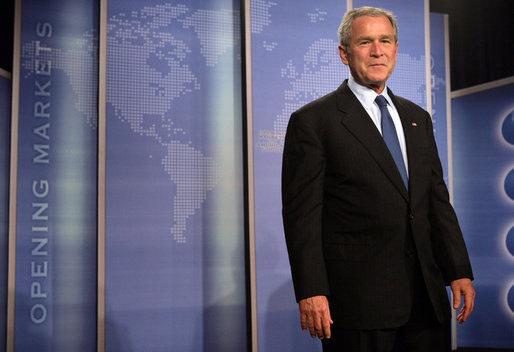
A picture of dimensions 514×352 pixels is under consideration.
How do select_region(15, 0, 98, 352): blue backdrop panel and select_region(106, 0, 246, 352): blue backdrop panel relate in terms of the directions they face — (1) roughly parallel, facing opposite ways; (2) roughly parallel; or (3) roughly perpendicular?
roughly parallel

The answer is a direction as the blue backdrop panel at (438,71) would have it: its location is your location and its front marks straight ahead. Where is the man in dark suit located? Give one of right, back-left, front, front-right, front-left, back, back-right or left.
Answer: front

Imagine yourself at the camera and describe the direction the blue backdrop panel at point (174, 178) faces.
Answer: facing the viewer

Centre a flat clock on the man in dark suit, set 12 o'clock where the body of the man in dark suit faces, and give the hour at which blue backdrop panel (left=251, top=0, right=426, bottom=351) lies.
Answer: The blue backdrop panel is roughly at 7 o'clock from the man in dark suit.

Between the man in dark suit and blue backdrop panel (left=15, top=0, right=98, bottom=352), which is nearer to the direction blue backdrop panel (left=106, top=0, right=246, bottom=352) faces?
the man in dark suit

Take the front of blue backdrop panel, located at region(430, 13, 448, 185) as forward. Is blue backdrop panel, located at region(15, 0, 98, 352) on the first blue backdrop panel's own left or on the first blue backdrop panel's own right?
on the first blue backdrop panel's own right

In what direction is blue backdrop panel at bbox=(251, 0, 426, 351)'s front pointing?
toward the camera

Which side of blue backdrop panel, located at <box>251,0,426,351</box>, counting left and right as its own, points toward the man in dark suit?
front

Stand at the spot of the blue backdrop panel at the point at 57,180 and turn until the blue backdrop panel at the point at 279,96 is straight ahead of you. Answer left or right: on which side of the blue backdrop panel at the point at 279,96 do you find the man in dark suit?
right

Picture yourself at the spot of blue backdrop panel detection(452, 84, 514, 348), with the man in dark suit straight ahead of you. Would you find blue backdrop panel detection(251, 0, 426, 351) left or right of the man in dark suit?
right

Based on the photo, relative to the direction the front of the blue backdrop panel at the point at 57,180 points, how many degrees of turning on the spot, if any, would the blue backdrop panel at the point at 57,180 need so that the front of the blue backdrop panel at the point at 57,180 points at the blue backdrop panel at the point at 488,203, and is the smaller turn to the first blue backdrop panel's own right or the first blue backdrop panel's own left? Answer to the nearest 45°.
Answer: approximately 90° to the first blue backdrop panel's own left

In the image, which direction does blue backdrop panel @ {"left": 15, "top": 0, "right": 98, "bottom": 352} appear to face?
toward the camera

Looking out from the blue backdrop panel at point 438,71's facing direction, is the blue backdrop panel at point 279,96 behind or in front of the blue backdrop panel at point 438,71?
in front

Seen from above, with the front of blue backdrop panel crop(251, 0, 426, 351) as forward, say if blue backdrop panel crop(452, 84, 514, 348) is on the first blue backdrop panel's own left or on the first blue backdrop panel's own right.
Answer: on the first blue backdrop panel's own left
